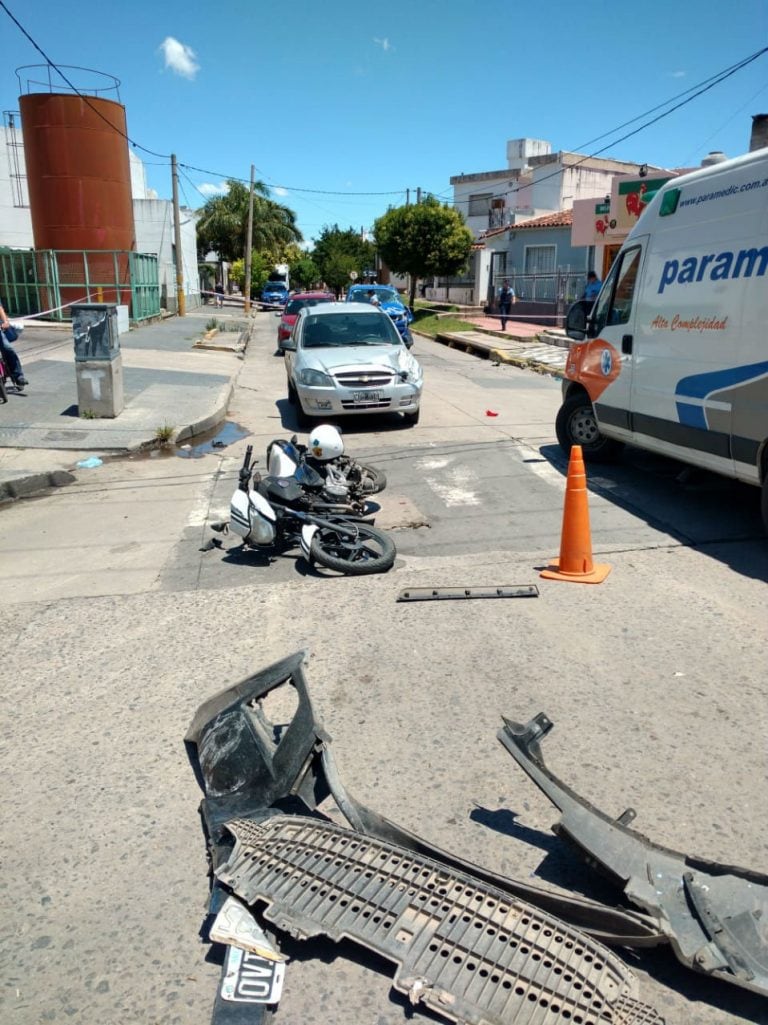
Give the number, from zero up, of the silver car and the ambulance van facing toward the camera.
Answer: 1

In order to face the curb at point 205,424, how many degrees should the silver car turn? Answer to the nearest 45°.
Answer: approximately 90° to its right

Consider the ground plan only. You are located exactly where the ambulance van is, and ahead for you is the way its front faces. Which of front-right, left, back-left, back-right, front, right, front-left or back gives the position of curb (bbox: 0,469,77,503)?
front-left

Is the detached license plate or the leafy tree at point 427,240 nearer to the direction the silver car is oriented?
the detached license plate

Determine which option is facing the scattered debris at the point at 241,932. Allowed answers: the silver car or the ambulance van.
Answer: the silver car

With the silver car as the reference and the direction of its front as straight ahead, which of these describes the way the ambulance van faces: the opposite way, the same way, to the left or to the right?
the opposite way

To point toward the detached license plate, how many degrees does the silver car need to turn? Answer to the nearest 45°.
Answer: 0° — it already faces it

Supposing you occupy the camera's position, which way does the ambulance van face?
facing away from the viewer and to the left of the viewer

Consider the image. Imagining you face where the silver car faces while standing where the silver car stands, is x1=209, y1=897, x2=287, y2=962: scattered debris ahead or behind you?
ahead

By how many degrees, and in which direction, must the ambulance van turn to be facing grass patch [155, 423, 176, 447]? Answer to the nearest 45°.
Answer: approximately 45° to its left

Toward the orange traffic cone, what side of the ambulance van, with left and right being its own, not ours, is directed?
left

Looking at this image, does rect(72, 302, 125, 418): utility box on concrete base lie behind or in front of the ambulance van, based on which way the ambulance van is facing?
in front
